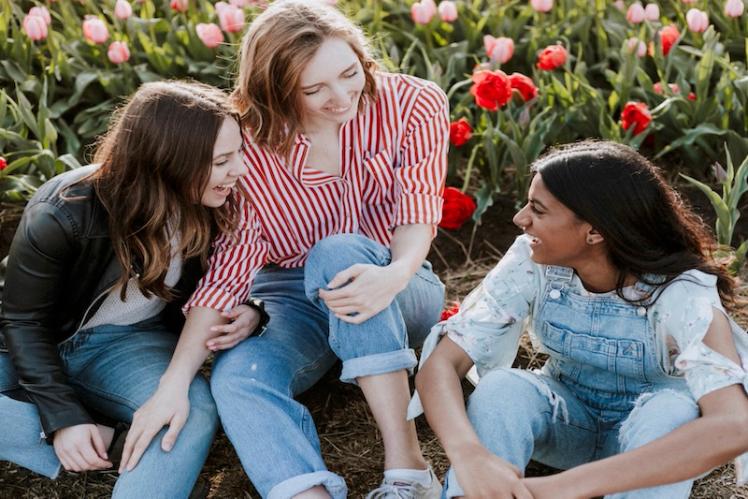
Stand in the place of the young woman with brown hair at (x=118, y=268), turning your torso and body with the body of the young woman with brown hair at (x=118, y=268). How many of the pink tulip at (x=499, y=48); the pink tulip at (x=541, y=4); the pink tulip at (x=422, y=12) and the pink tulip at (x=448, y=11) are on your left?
4

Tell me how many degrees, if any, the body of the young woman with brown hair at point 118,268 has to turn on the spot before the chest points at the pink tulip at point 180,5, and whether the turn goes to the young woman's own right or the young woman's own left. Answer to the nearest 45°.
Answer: approximately 135° to the young woman's own left

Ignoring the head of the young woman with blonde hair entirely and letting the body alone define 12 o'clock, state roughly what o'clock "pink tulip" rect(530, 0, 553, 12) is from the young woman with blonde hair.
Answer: The pink tulip is roughly at 7 o'clock from the young woman with blonde hair.

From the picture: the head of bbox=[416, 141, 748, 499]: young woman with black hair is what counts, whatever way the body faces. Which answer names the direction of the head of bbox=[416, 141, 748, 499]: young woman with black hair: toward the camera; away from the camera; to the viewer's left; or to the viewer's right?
to the viewer's left

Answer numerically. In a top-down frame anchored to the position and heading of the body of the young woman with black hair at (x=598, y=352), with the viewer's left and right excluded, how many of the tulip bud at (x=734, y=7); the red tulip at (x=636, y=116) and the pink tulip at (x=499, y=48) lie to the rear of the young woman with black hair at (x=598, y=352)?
3

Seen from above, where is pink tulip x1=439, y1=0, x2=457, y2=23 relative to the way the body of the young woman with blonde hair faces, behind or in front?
behind

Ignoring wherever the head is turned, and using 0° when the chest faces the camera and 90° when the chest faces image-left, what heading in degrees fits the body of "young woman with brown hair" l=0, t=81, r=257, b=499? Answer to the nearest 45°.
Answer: approximately 315°

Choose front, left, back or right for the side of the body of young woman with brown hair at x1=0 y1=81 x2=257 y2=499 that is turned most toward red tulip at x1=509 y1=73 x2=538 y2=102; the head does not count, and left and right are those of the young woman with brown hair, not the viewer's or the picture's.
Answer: left

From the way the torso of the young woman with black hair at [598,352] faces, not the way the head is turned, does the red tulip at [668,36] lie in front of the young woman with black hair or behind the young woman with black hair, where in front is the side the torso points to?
behind

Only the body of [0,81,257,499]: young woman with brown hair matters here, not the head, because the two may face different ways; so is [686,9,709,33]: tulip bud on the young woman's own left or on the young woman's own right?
on the young woman's own left

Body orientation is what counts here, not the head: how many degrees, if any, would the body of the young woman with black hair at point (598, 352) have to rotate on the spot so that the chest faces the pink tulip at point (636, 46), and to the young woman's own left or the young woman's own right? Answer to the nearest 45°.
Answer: approximately 180°

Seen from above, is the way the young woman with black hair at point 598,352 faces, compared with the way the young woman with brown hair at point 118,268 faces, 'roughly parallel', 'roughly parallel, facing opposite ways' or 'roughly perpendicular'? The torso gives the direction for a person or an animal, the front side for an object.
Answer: roughly perpendicular
